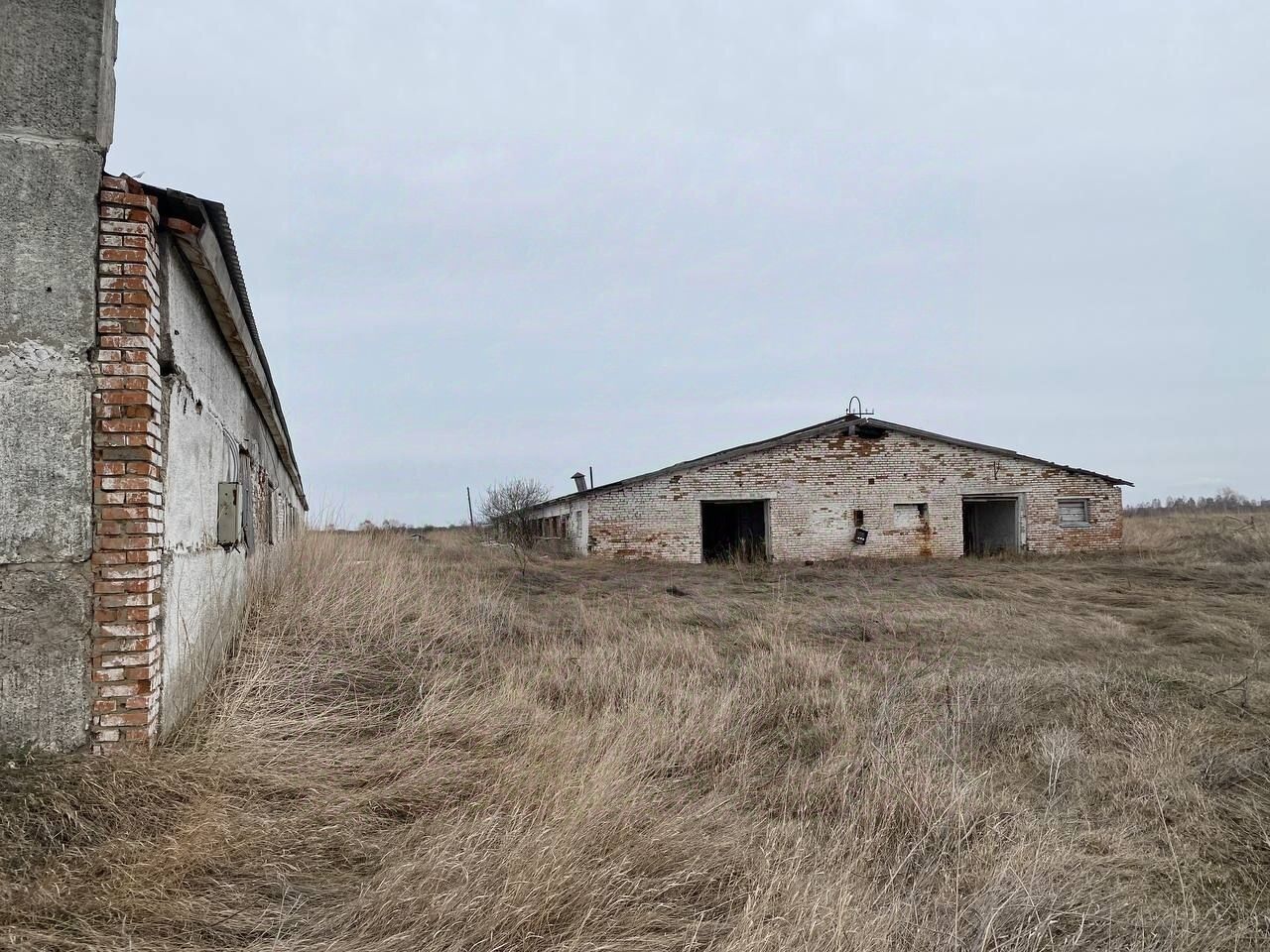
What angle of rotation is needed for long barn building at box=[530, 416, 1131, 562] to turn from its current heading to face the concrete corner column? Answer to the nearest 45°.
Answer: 0° — it already faces it

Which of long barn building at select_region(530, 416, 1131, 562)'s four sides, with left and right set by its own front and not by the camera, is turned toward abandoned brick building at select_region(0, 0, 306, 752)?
front

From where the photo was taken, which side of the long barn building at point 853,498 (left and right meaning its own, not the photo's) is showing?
front
